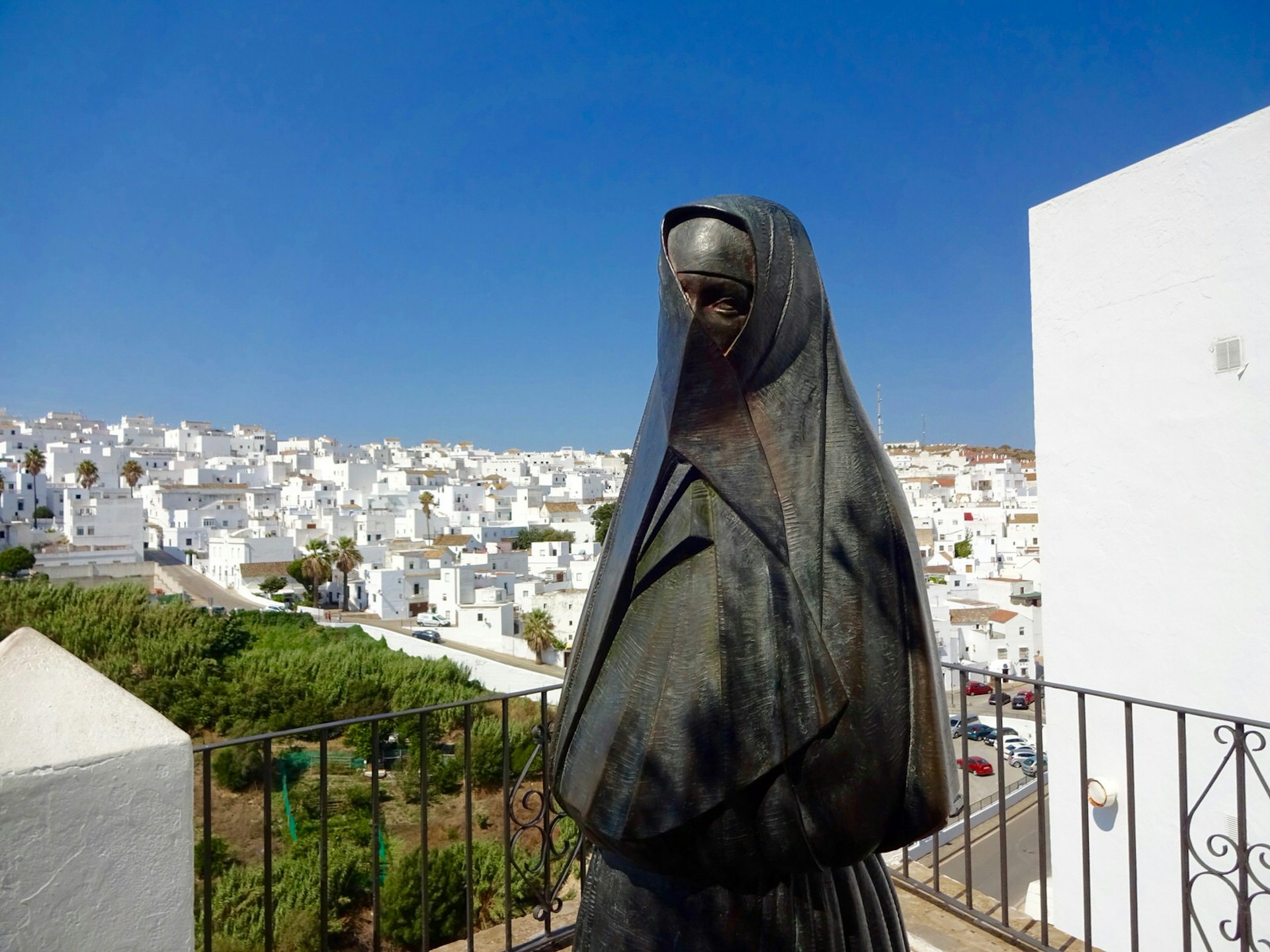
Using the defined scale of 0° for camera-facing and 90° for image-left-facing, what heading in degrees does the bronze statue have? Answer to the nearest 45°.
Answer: approximately 45°

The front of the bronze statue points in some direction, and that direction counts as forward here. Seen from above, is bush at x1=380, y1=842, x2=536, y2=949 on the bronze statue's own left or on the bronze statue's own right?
on the bronze statue's own right

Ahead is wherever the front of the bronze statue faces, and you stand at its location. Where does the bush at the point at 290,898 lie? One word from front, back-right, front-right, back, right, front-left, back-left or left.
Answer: right

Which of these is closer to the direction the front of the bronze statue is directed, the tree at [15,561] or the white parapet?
the white parapet

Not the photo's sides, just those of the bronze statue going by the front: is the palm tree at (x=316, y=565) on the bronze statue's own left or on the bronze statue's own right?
on the bronze statue's own right

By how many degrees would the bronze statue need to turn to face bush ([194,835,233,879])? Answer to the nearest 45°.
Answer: approximately 90° to its right

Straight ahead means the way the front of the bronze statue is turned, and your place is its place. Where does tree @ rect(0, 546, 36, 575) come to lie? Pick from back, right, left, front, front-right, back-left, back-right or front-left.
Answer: right

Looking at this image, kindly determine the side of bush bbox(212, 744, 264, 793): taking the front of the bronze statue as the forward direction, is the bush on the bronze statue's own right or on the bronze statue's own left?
on the bronze statue's own right

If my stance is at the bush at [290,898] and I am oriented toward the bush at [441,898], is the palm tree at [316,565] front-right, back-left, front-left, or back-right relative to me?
back-left

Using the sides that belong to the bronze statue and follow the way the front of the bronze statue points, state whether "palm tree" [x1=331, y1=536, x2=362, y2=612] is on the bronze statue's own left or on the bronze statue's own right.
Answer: on the bronze statue's own right

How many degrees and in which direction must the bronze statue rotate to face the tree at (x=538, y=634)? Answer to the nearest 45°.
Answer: approximately 135° to its right
